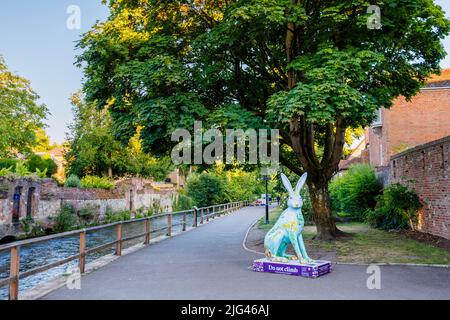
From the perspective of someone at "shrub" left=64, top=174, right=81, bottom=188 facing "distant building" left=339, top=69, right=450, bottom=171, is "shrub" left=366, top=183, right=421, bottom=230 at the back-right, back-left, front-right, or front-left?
front-right

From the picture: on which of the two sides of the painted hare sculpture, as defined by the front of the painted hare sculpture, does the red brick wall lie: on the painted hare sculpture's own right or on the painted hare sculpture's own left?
on the painted hare sculpture's own left

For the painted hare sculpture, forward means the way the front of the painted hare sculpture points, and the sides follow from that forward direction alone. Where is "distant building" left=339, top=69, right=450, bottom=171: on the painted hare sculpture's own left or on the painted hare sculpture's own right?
on the painted hare sculpture's own left

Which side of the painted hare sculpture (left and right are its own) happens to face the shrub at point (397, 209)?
left

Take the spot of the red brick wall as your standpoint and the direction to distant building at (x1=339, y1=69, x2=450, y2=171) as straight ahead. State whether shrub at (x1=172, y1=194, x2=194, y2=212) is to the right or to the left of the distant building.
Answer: left
